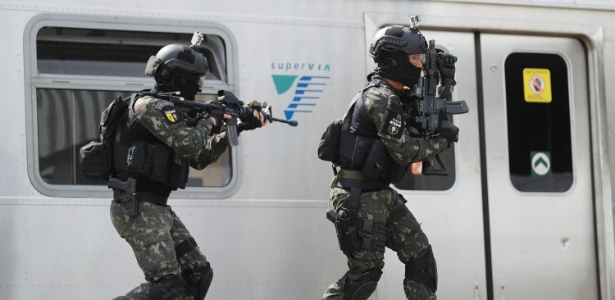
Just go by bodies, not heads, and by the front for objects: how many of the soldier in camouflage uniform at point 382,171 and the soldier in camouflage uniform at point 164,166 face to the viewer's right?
2

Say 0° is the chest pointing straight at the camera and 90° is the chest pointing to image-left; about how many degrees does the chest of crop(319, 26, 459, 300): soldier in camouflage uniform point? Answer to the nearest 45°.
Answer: approximately 270°

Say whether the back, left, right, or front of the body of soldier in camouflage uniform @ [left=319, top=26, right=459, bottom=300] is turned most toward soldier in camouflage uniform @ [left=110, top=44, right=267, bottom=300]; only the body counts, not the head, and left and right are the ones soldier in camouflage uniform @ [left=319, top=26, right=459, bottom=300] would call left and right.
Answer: back

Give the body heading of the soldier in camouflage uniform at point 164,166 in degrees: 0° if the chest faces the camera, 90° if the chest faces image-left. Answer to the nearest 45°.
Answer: approximately 270°

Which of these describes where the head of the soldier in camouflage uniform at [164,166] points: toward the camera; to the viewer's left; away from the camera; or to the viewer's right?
to the viewer's right
